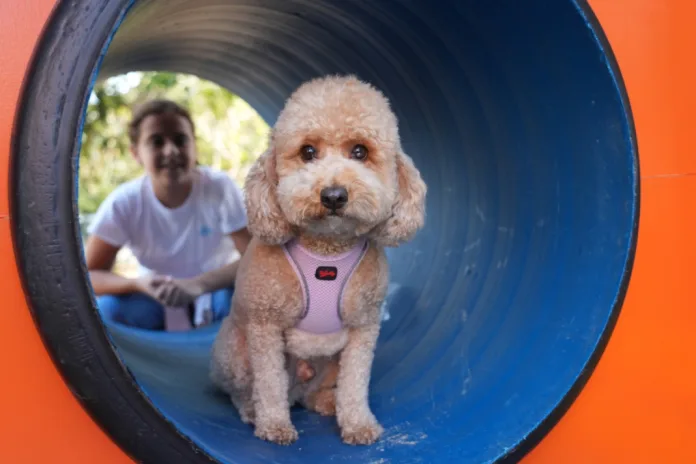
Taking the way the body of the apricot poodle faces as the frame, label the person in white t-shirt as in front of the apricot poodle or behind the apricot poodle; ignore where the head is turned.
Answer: behind

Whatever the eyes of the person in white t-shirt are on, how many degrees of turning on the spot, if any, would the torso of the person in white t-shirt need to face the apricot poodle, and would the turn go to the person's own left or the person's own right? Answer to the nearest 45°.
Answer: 0° — they already face it

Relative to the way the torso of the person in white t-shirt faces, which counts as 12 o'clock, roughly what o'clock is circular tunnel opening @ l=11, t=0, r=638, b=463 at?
The circular tunnel opening is roughly at 11 o'clock from the person in white t-shirt.

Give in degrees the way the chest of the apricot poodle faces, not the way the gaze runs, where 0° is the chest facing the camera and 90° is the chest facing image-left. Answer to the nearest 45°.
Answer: approximately 0°

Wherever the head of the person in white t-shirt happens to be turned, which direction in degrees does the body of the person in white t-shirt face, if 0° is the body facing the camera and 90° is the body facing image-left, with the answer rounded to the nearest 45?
approximately 0°

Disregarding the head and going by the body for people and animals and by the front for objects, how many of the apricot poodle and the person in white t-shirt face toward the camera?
2
